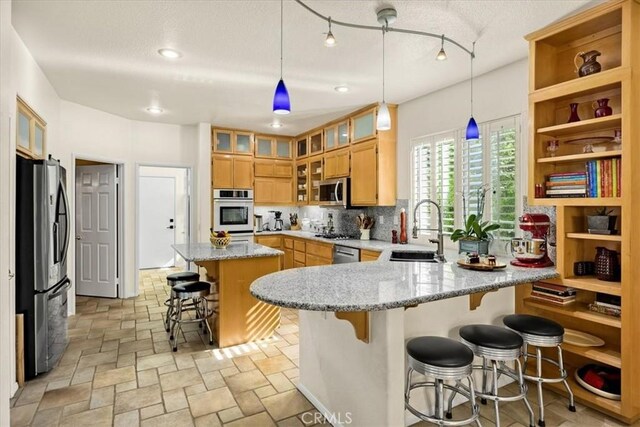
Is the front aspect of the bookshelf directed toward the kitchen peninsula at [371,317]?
yes

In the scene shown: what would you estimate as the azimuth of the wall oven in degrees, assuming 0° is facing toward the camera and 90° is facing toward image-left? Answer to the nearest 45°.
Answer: approximately 0°

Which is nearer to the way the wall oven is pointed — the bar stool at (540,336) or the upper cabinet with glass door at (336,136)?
the bar stool

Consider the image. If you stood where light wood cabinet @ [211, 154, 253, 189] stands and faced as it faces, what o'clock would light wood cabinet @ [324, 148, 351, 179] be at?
light wood cabinet @ [324, 148, 351, 179] is roughly at 10 o'clock from light wood cabinet @ [211, 154, 253, 189].

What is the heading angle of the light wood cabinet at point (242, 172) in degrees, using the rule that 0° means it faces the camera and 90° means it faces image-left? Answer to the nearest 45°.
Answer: approximately 0°

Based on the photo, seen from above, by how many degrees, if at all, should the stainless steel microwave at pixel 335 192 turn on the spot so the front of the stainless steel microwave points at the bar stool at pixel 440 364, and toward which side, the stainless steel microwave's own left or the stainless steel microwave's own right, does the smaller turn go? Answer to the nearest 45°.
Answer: approximately 45° to the stainless steel microwave's own left

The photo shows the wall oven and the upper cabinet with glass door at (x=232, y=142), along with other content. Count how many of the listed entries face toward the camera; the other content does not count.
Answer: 2

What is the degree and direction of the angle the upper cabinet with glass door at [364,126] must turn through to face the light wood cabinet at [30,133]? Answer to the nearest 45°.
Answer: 0° — it already faces it
